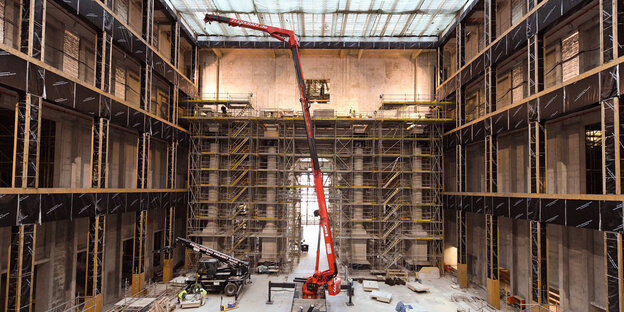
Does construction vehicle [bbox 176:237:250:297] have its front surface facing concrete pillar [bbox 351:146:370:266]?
no

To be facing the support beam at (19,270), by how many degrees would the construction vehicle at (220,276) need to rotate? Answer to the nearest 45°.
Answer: approximately 45° to its left

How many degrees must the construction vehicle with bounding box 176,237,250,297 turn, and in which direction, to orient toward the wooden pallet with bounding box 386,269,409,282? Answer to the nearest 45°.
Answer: approximately 180°

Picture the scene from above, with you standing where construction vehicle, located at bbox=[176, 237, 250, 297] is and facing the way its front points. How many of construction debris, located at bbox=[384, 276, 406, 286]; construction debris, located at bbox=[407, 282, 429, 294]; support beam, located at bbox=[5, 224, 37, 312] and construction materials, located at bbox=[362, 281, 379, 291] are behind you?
3

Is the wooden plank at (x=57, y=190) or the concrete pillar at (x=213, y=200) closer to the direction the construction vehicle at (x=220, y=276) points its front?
the wooden plank

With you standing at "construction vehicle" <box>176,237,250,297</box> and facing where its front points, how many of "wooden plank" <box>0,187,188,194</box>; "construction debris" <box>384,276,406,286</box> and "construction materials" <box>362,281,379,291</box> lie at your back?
2

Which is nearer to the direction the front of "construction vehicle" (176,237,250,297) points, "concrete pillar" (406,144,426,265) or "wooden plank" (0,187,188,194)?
the wooden plank

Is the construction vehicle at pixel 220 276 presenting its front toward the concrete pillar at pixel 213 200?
no

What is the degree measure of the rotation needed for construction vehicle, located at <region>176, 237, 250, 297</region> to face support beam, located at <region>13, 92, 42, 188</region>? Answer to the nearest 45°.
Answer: approximately 45° to its left

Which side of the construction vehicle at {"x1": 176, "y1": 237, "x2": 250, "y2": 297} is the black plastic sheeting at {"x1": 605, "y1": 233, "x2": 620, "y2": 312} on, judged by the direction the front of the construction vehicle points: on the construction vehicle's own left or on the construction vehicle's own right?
on the construction vehicle's own left

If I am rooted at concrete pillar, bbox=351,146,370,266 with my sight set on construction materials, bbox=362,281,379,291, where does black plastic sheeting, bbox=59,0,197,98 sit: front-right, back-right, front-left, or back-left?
front-right

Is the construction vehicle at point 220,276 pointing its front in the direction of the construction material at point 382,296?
no

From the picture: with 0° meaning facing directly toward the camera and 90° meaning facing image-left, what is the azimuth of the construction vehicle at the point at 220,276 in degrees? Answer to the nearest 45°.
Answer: approximately 90°

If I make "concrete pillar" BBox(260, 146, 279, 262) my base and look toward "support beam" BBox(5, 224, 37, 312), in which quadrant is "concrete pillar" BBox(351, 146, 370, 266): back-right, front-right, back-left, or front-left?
back-left

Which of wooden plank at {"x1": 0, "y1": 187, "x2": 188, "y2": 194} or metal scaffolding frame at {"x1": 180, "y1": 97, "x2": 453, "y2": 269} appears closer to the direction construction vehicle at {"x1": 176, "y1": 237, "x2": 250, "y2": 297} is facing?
the wooden plank

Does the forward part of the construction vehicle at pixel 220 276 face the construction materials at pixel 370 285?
no
